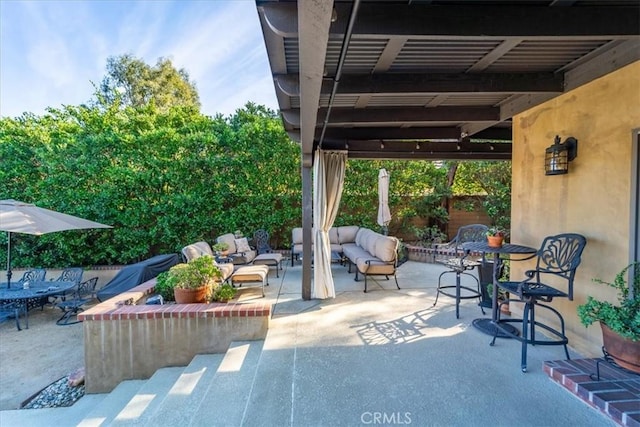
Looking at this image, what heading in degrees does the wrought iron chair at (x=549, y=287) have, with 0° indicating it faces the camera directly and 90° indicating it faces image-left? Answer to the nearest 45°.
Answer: approximately 45°

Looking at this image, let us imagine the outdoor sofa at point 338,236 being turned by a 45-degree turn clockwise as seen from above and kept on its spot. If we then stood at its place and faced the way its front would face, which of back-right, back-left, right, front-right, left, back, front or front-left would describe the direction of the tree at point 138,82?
right

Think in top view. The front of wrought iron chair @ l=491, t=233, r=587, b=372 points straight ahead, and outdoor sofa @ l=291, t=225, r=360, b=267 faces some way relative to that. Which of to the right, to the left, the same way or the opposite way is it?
to the left

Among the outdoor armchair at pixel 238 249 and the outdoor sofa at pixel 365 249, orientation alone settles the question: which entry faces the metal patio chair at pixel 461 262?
the outdoor armchair

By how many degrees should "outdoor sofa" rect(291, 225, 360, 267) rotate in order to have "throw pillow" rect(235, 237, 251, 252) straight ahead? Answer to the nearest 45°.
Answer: approximately 45° to its right

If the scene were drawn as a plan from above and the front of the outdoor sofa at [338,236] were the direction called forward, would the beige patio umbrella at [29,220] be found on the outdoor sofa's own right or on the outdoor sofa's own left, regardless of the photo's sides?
on the outdoor sofa's own right

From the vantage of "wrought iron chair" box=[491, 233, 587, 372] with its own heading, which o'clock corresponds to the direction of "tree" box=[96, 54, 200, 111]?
The tree is roughly at 2 o'clock from the wrought iron chair.

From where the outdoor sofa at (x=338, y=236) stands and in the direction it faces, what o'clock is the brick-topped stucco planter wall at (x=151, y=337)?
The brick-topped stucco planter wall is roughly at 1 o'clock from the outdoor sofa.
